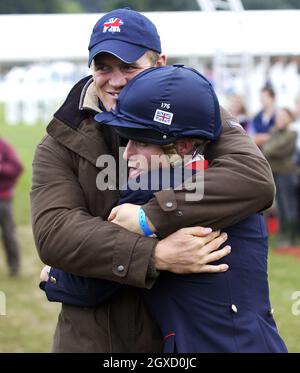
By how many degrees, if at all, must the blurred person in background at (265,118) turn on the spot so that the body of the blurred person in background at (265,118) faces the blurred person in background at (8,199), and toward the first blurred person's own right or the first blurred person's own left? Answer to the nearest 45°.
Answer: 0° — they already face them

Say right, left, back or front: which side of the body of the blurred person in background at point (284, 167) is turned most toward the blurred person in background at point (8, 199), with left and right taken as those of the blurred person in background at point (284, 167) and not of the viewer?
front

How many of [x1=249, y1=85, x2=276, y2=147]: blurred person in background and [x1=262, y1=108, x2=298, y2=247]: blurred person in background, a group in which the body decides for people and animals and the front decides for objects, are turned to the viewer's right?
0

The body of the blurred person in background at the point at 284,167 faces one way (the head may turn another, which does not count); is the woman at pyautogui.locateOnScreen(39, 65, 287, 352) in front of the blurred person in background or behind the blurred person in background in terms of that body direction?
in front

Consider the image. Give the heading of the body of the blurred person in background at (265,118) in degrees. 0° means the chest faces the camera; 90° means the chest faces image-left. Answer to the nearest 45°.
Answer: approximately 45°

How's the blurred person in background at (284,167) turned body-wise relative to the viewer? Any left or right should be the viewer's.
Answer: facing the viewer and to the left of the viewer

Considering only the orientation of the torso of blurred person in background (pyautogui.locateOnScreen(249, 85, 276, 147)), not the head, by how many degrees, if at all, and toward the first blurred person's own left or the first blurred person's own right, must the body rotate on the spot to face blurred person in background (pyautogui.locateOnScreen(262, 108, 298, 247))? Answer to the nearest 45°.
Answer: approximately 45° to the first blurred person's own left
